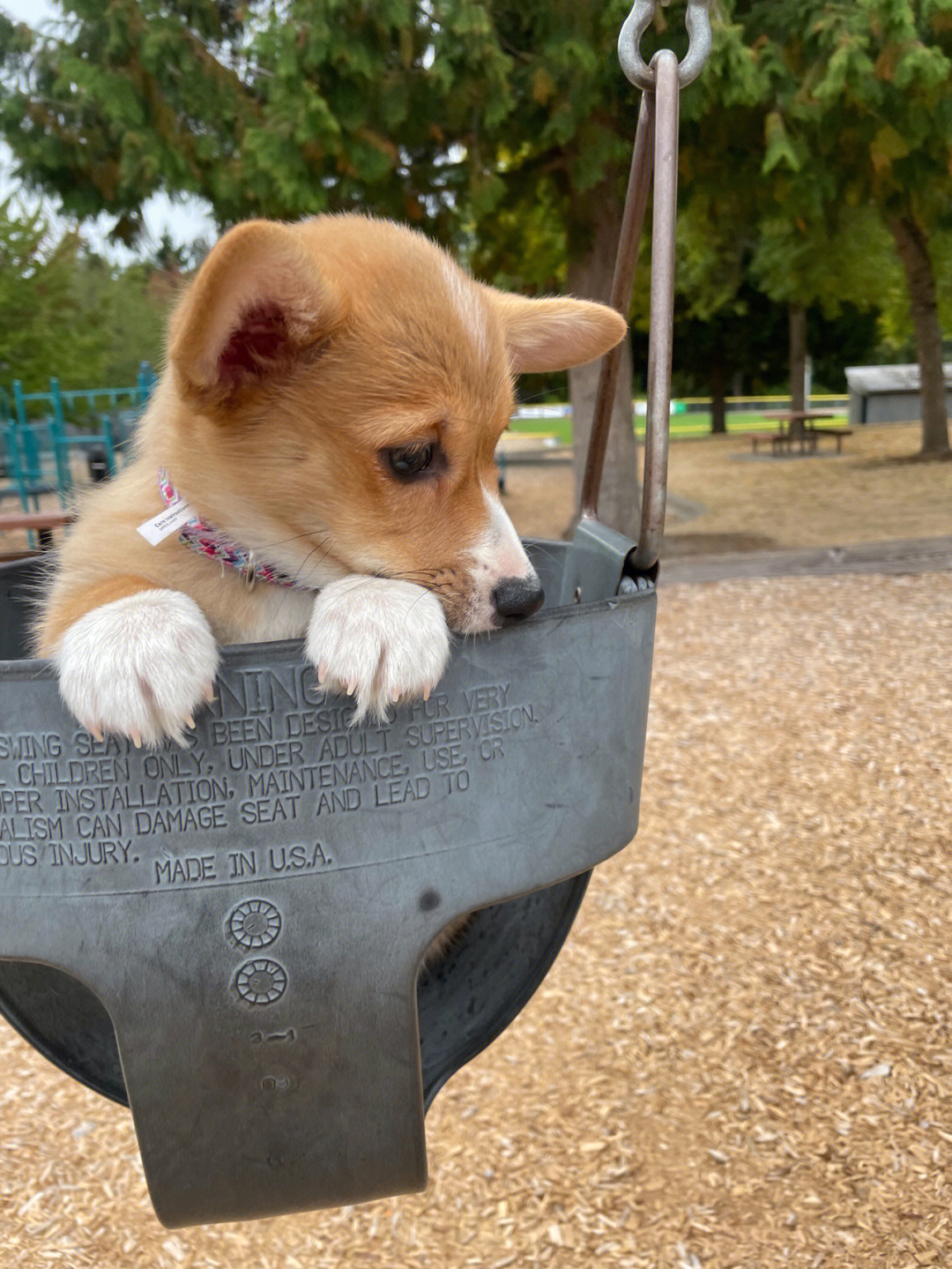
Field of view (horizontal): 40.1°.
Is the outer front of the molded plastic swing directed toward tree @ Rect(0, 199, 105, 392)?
no

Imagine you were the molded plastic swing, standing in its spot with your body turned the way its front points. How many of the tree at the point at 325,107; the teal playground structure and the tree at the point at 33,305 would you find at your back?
3

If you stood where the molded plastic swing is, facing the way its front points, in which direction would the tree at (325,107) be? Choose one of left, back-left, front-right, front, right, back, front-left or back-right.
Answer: back

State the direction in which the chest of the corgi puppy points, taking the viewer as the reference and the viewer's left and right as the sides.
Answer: facing the viewer and to the right of the viewer

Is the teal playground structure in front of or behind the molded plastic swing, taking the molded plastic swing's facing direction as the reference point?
behind

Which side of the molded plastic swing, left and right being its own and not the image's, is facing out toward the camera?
front

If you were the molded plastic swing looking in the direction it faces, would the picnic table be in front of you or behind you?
behind

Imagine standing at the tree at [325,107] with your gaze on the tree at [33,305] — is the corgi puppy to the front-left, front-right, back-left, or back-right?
back-left

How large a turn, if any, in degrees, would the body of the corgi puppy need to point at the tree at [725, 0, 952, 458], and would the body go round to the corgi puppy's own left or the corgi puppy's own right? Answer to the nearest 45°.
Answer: approximately 90° to the corgi puppy's own left

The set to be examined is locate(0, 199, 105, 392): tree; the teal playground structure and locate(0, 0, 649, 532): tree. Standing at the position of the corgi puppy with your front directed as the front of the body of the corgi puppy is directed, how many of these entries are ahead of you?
0
